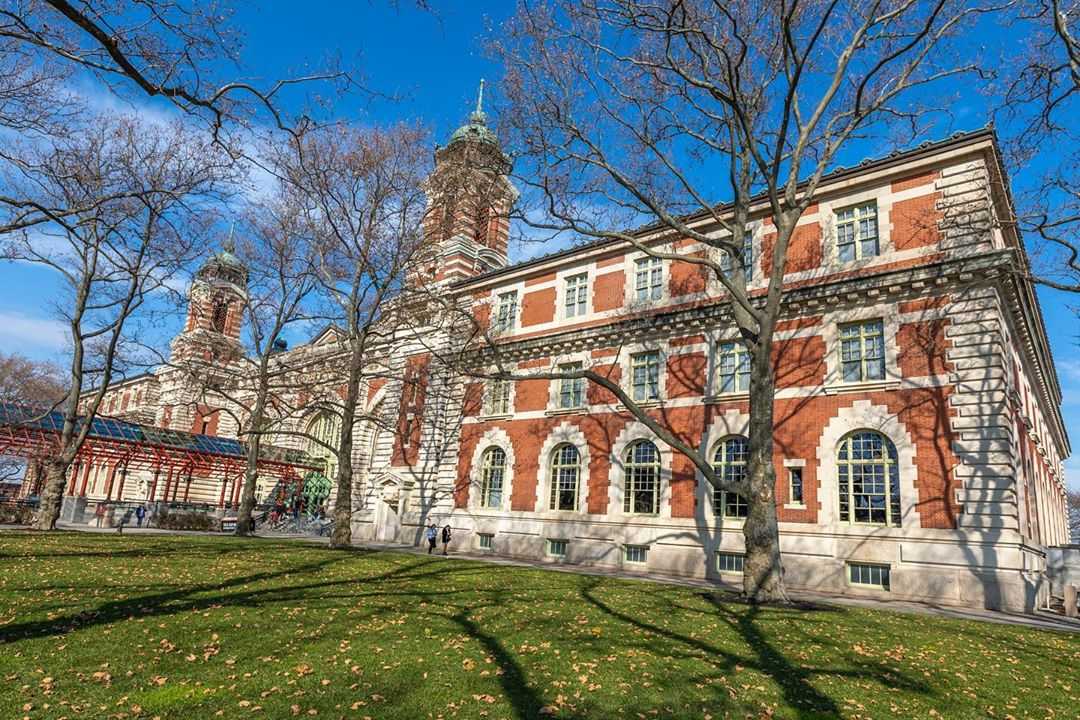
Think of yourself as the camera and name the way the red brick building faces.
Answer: facing the viewer and to the left of the viewer

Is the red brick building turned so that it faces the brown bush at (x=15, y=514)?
no
